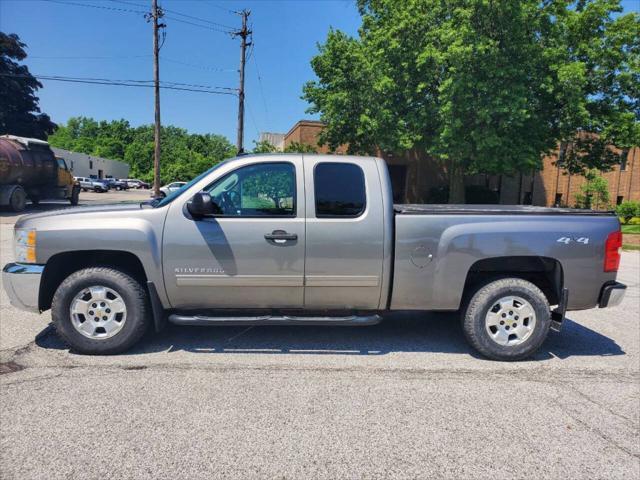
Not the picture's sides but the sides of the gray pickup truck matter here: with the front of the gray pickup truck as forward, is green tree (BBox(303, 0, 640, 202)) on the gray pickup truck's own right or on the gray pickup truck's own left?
on the gray pickup truck's own right

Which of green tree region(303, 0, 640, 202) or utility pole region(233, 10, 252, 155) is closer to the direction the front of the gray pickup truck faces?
the utility pole

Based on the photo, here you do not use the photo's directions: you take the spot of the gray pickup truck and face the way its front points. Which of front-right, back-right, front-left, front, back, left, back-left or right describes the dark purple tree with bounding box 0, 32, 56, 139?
front-right

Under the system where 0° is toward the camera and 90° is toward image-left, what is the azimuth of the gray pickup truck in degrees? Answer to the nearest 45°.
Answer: approximately 90°

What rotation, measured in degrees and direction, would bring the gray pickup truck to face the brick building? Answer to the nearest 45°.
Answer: approximately 135° to its right

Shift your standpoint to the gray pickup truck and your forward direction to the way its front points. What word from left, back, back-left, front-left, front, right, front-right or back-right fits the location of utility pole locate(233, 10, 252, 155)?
right
